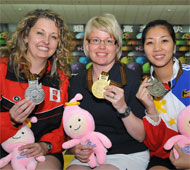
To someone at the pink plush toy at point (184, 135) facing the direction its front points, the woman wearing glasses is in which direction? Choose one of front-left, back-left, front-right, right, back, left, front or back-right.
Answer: right

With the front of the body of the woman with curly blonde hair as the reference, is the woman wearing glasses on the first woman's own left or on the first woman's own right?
on the first woman's own left

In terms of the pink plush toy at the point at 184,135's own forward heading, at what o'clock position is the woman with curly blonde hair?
The woman with curly blonde hair is roughly at 3 o'clock from the pink plush toy.

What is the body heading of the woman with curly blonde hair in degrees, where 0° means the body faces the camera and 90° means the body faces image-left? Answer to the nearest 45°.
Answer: approximately 0°

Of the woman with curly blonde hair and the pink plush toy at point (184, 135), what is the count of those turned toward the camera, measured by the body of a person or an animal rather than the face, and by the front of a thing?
2

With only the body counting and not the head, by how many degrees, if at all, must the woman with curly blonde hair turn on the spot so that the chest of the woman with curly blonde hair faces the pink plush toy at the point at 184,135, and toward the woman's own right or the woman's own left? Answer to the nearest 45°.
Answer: approximately 45° to the woman's own left

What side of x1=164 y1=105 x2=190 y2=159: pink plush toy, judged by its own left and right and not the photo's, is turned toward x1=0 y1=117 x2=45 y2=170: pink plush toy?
right

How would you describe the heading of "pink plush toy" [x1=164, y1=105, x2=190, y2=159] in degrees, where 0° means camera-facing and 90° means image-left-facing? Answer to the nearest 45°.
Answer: approximately 0°
